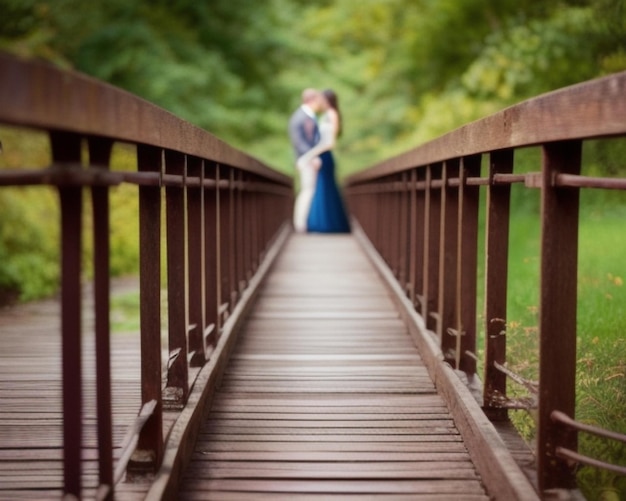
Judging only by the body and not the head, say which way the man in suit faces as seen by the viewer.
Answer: to the viewer's right

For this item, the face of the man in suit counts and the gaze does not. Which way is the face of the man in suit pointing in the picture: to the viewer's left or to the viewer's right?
to the viewer's right

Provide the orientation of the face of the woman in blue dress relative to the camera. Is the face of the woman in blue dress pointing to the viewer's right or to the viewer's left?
to the viewer's left

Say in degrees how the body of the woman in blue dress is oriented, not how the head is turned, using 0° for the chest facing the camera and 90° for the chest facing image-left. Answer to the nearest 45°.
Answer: approximately 90°

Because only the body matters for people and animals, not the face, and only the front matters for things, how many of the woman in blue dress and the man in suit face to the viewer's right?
1

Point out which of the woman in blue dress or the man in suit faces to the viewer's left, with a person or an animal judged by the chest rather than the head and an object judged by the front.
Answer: the woman in blue dress

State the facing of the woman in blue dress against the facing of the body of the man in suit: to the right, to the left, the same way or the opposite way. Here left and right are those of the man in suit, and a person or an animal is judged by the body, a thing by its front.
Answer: the opposite way
